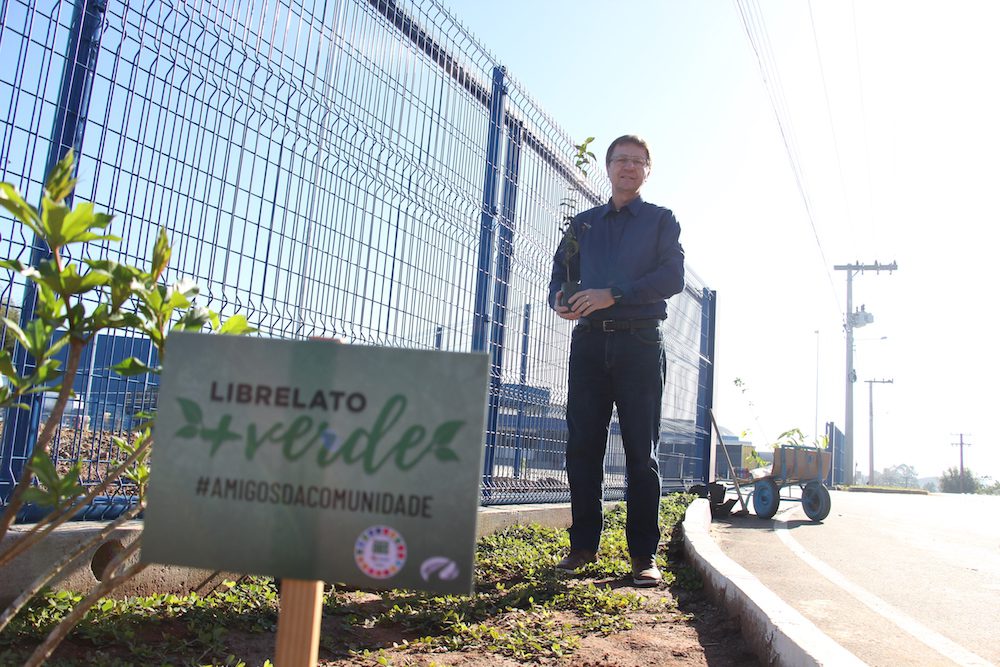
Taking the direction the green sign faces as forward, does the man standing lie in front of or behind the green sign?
behind

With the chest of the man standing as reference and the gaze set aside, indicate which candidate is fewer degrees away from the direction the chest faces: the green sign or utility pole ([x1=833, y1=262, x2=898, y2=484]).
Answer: the green sign

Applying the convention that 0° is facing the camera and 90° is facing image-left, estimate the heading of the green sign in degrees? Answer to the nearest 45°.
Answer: approximately 0°

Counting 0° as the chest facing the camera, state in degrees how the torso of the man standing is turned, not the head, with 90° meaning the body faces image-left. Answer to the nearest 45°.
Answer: approximately 0°

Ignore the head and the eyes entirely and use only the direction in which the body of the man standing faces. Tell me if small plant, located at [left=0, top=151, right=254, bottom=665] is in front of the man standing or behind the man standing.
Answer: in front

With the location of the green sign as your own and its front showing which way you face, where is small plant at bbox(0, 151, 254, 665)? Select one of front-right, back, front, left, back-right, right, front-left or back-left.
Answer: back-right

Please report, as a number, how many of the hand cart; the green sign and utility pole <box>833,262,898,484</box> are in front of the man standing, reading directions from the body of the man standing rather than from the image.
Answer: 1

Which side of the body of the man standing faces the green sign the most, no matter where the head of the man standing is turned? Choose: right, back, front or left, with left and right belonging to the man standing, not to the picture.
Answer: front
